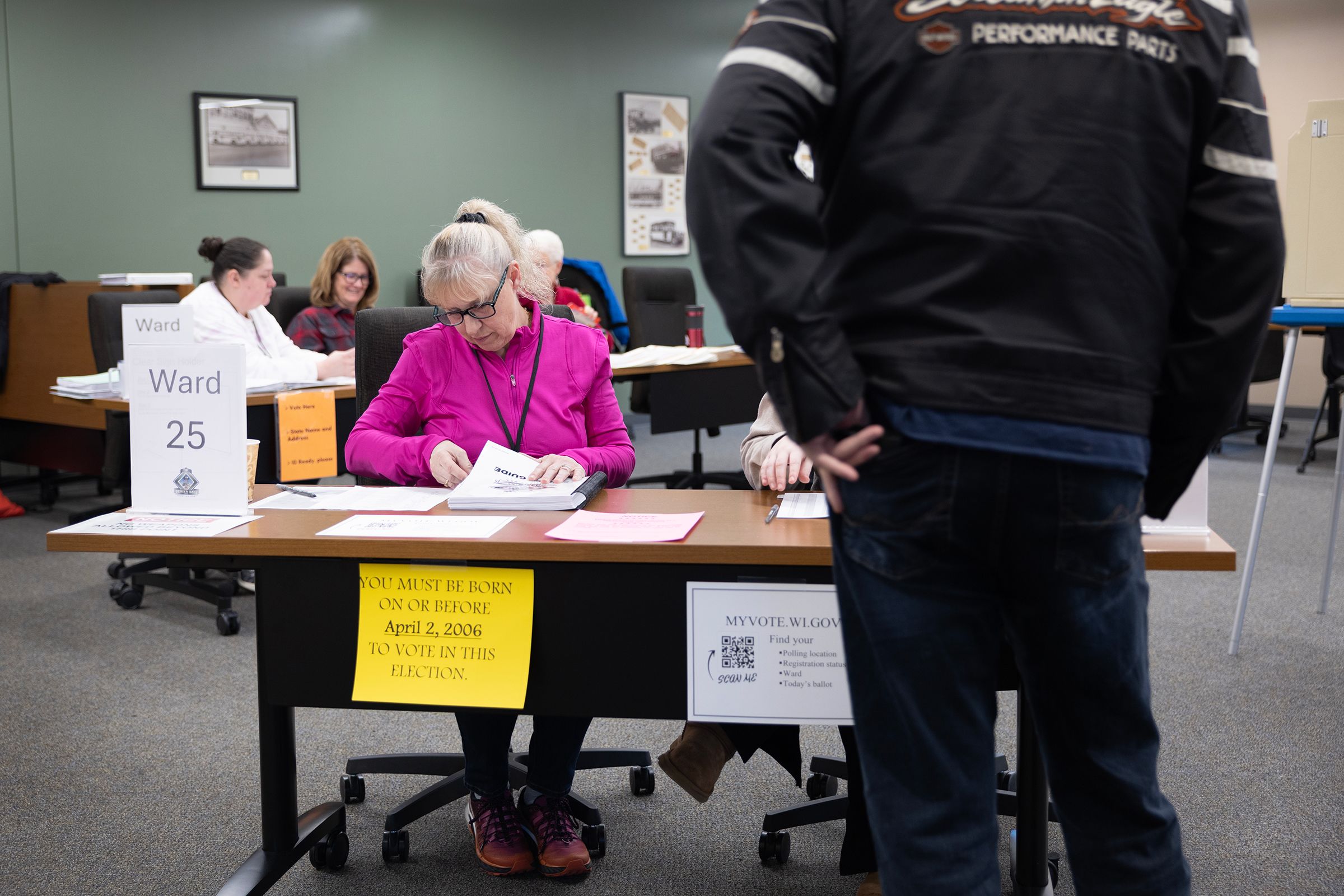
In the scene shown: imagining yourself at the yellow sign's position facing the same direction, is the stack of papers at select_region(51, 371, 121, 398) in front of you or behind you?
behind

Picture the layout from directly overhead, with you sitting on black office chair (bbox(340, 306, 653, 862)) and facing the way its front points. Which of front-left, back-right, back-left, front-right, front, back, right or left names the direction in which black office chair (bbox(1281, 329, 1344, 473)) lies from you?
back-left

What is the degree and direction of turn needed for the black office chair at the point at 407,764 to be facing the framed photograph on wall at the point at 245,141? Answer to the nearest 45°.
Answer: approximately 180°

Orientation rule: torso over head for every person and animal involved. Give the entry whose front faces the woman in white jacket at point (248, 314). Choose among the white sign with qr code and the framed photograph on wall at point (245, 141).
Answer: the framed photograph on wall

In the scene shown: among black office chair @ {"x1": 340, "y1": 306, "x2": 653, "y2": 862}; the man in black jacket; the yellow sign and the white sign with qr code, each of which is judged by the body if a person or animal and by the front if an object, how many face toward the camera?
3

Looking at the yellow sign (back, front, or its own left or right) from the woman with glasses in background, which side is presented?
back

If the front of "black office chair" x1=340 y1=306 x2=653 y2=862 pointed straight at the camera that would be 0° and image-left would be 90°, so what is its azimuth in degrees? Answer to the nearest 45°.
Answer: approximately 0°

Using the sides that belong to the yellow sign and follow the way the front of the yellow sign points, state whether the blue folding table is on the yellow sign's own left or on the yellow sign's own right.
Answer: on the yellow sign's own left

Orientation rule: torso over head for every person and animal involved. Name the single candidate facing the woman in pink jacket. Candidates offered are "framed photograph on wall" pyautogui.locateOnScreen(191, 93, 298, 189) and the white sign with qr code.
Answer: the framed photograph on wall

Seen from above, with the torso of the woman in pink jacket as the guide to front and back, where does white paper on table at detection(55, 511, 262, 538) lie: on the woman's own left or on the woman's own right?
on the woman's own right

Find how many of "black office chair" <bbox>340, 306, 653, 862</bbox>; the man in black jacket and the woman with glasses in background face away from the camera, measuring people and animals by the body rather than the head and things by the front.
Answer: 1

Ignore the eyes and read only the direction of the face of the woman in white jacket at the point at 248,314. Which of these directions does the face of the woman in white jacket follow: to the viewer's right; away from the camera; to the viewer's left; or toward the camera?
to the viewer's right

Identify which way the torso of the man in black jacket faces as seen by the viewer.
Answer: away from the camera
